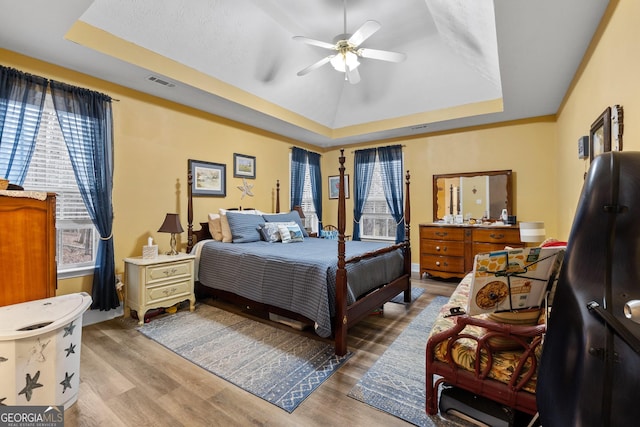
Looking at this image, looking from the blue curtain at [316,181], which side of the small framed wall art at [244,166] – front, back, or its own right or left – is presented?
left

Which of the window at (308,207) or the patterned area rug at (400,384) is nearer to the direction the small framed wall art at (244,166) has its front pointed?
the patterned area rug

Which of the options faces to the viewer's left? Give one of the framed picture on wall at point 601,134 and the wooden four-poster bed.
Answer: the framed picture on wall

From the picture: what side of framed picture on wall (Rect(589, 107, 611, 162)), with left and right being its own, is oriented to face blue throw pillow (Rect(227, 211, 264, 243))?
front

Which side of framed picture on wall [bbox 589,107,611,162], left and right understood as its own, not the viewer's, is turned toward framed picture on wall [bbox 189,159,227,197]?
front

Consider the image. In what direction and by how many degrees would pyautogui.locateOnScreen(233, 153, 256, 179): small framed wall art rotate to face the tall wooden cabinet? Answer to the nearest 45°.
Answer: approximately 90° to its right

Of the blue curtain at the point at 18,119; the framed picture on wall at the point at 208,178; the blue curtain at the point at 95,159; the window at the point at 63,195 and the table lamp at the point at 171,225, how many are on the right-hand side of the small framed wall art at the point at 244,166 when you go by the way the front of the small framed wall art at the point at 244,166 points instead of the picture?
5

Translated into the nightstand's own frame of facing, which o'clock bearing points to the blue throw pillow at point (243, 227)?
The blue throw pillow is roughly at 10 o'clock from the nightstand.

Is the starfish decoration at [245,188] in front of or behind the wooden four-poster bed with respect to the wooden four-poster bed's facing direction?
behind

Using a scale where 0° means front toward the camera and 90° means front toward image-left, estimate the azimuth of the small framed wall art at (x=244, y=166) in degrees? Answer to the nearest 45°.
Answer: approximately 315°

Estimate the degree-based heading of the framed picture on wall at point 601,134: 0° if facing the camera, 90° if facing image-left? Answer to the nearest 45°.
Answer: approximately 90°

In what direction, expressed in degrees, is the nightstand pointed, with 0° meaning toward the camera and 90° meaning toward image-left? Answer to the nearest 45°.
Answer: approximately 315°

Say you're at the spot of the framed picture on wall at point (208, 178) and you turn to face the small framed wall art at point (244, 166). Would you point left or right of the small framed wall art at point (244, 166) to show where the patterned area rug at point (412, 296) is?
right

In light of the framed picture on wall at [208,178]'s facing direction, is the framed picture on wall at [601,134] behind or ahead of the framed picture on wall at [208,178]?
ahead

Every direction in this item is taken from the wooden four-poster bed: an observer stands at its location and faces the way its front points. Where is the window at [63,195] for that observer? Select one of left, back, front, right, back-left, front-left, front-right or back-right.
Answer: back-right

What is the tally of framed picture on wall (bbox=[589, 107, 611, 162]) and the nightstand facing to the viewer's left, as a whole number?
1

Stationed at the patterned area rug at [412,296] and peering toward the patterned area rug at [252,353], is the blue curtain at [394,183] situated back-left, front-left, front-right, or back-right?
back-right
